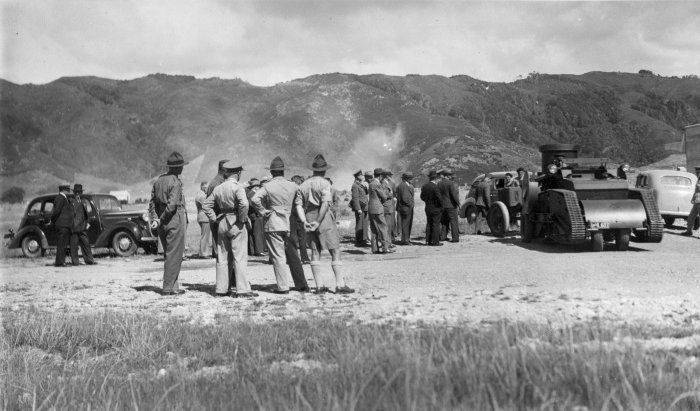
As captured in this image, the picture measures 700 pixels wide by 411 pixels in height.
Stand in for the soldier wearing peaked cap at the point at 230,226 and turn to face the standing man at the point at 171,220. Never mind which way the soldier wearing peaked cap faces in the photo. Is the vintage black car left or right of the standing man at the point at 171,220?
right

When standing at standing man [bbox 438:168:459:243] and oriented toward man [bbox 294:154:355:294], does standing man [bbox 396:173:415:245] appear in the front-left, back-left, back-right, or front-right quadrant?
front-right

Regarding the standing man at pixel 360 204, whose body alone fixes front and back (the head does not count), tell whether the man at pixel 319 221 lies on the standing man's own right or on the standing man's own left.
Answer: on the standing man's own right
